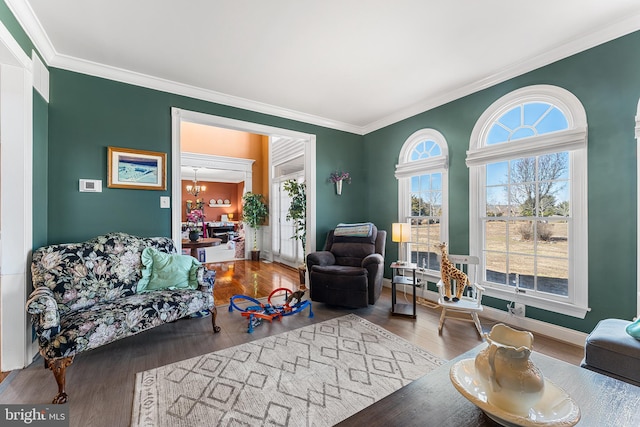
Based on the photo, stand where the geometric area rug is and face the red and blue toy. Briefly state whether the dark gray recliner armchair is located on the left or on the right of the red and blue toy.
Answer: right

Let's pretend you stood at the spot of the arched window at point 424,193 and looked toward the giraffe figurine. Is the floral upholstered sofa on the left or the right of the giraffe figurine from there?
right

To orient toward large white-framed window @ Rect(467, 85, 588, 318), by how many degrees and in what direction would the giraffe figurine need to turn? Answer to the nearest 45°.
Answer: approximately 180°

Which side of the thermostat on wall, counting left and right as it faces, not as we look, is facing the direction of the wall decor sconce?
left

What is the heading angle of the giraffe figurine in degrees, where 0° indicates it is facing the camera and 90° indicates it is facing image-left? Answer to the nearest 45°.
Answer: approximately 45°

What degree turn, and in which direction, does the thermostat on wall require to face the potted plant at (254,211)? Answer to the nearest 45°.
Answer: approximately 135° to its left

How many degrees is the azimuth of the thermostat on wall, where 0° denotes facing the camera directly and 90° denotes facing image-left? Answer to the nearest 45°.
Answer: approximately 0°

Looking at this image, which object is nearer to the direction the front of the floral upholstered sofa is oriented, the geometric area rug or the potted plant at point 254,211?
the geometric area rug
